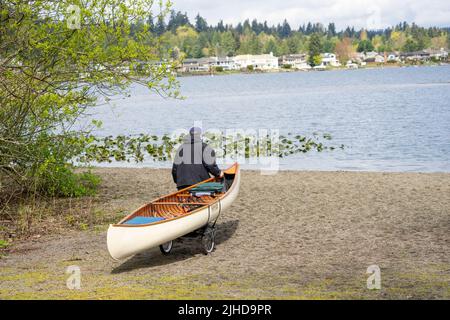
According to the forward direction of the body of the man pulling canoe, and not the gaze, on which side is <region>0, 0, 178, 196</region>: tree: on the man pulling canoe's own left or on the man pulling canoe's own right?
on the man pulling canoe's own left

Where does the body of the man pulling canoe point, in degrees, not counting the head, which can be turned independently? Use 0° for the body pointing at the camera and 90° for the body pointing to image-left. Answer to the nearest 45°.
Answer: approximately 180°

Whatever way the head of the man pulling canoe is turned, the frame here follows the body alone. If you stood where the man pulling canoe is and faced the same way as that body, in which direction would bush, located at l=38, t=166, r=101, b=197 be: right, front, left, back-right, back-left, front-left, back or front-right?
front-left

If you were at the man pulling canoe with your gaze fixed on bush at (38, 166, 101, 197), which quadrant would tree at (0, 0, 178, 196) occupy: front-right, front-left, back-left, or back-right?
front-left
